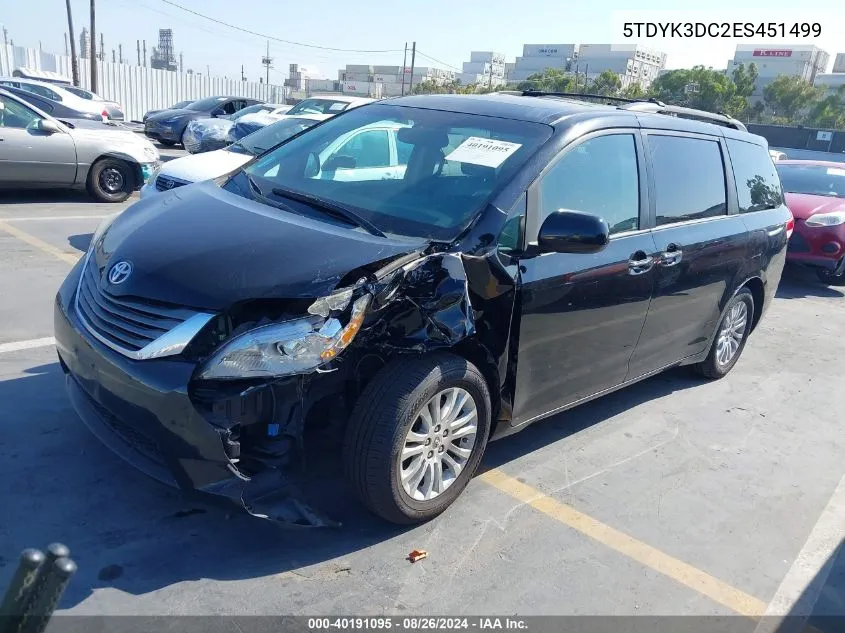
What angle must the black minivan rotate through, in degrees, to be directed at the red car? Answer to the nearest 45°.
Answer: approximately 180°

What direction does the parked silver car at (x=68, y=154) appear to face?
to the viewer's right

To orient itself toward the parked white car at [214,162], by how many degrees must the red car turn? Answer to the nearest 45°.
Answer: approximately 90° to its right

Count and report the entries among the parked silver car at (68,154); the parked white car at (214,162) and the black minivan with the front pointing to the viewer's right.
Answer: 1

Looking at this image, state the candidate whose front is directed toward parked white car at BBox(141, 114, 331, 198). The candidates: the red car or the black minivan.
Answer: the red car

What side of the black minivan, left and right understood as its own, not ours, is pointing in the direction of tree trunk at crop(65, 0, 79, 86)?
right

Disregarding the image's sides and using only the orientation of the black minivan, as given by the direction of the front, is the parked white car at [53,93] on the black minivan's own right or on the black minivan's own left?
on the black minivan's own right

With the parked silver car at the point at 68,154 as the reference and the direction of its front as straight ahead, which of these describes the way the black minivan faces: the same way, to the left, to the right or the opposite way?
the opposite way

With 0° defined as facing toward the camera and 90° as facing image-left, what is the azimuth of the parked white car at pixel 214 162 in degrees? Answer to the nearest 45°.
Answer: approximately 45°
